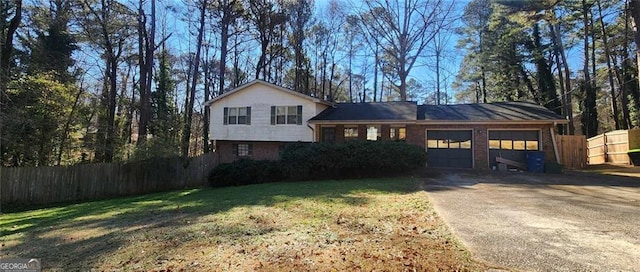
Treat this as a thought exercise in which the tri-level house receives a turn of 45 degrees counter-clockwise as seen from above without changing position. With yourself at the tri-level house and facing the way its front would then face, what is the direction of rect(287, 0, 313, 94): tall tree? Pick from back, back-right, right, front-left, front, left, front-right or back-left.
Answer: back

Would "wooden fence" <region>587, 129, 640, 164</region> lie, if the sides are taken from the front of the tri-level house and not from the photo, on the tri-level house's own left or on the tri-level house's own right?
on the tri-level house's own left

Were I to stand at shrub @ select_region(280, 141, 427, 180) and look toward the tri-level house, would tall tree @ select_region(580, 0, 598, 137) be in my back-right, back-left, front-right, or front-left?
front-right

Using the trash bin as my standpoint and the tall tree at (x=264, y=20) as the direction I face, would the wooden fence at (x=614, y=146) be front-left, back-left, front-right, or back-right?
back-right

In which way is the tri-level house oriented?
toward the camera

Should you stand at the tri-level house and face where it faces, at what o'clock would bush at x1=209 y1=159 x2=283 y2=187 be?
The bush is roughly at 2 o'clock from the tri-level house.

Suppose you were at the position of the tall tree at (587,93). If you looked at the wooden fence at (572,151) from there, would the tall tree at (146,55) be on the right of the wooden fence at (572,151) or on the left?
right

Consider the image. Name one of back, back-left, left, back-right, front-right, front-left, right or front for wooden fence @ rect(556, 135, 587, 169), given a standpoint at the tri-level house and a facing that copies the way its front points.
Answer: left

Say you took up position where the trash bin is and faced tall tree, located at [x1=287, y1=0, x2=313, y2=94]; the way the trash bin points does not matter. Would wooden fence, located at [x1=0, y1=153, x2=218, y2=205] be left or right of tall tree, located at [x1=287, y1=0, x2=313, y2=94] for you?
left

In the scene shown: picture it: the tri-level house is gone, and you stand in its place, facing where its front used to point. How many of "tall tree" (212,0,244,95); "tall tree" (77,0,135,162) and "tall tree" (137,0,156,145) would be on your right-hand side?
3

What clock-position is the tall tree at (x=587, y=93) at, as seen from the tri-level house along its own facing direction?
The tall tree is roughly at 8 o'clock from the tri-level house.

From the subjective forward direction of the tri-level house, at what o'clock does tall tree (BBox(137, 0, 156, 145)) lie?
The tall tree is roughly at 3 o'clock from the tri-level house.

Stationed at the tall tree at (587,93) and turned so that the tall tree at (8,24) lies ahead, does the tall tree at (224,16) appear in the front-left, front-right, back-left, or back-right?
front-right

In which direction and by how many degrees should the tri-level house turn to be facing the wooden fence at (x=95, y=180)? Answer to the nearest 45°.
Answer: approximately 45° to its right

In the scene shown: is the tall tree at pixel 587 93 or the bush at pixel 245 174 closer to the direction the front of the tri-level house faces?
the bush

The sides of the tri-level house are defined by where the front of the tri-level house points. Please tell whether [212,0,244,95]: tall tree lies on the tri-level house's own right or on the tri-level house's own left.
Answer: on the tri-level house's own right

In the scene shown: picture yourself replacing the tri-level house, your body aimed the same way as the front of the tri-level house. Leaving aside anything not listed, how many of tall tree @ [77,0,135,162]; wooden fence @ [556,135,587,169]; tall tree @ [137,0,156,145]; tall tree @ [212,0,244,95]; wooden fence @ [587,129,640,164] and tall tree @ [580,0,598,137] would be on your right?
3

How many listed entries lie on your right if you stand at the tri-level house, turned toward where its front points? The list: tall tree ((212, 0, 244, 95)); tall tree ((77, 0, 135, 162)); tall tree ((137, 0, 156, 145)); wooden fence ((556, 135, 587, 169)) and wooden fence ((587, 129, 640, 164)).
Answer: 3
